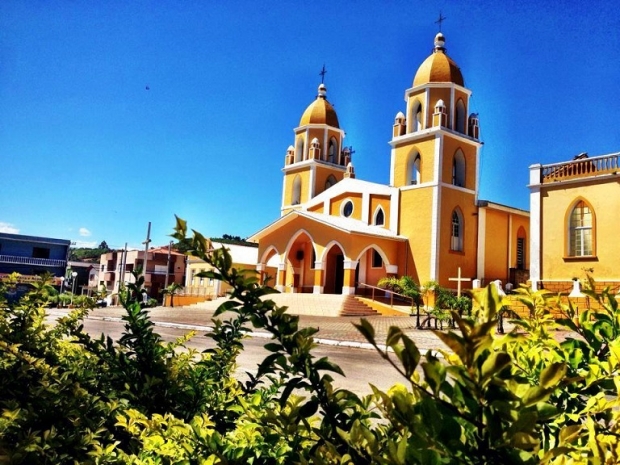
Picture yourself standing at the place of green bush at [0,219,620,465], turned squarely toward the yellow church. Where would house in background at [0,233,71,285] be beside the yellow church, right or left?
left

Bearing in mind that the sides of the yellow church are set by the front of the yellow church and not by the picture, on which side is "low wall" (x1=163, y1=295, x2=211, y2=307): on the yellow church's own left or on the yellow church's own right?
on the yellow church's own right

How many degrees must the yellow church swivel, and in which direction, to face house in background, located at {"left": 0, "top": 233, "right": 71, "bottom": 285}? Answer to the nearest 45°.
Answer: approximately 90° to its right

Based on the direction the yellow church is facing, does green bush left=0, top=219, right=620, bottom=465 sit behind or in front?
in front

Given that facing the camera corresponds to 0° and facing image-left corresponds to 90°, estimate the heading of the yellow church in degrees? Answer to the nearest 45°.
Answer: approximately 45°
